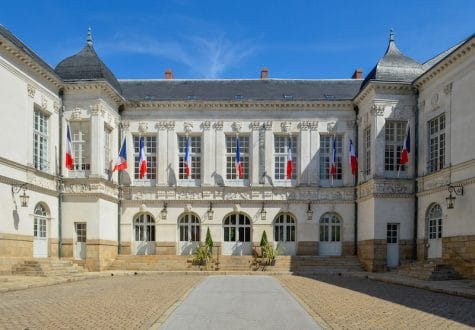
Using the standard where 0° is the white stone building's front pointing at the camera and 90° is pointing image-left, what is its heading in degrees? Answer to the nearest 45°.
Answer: approximately 0°

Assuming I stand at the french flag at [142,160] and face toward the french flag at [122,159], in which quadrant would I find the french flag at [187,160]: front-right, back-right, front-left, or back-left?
back-left
